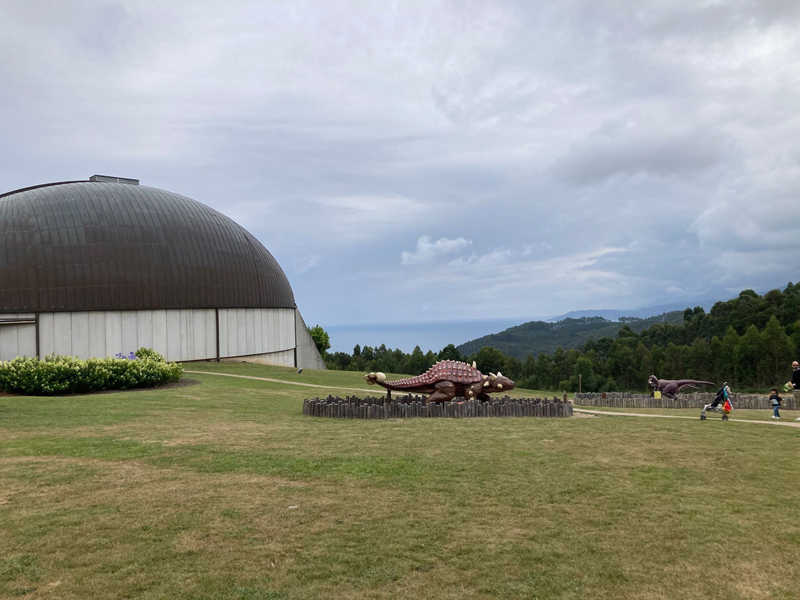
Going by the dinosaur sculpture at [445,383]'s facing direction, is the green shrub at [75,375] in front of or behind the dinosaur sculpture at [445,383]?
behind

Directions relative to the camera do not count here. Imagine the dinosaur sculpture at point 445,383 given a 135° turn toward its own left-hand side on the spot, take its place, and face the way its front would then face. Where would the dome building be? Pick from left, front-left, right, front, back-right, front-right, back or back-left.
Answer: front

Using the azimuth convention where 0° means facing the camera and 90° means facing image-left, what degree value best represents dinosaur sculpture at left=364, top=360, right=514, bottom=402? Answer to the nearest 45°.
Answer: approximately 270°
